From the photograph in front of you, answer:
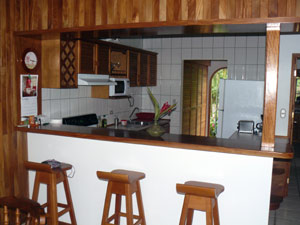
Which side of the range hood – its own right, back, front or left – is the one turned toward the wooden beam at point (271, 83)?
front

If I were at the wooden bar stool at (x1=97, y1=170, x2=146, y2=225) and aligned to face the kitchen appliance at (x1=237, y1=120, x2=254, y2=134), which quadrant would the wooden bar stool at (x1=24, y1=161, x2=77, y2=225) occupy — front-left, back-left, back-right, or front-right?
back-left

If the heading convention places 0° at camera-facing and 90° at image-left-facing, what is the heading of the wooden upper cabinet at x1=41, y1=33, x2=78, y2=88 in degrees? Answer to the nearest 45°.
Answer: approximately 315°

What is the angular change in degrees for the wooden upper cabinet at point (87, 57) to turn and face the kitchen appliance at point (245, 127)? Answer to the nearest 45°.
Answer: approximately 45° to its left

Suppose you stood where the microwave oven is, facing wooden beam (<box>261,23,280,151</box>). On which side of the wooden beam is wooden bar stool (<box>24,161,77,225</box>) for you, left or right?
right

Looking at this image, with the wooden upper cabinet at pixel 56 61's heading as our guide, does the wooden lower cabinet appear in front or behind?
in front

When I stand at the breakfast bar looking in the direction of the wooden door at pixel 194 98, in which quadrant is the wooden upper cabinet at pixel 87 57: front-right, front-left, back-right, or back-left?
front-left

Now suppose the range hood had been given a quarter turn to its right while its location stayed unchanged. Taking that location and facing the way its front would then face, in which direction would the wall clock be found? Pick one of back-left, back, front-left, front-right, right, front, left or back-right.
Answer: front

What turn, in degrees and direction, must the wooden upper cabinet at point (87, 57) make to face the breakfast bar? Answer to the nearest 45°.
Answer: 0° — it already faces it

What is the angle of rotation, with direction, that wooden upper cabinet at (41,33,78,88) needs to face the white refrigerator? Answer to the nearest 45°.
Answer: approximately 45° to its left

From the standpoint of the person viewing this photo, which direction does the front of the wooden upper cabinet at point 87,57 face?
facing the viewer and to the right of the viewer
